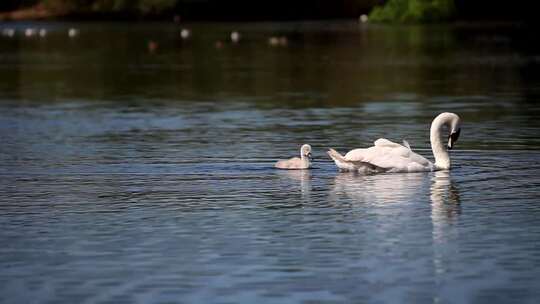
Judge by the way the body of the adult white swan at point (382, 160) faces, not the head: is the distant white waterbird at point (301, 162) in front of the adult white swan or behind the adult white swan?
behind

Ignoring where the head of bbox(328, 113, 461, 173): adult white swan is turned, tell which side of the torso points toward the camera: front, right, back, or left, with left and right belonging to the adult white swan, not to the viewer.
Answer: right

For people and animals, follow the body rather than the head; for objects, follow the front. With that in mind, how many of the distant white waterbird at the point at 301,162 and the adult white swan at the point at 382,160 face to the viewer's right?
2

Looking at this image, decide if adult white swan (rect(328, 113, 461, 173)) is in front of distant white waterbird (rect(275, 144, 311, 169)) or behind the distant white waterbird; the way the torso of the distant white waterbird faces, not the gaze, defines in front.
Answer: in front

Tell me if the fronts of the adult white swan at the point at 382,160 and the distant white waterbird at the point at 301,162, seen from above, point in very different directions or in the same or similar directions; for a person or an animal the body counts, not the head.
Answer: same or similar directions

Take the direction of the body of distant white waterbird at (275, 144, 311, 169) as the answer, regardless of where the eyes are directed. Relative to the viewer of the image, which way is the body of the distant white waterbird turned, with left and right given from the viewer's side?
facing to the right of the viewer
